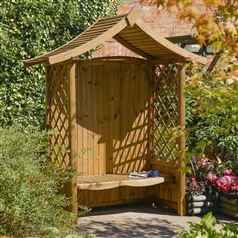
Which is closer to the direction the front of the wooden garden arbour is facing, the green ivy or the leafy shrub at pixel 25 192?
the leafy shrub

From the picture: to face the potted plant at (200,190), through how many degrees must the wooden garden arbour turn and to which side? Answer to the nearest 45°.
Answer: approximately 45° to its left

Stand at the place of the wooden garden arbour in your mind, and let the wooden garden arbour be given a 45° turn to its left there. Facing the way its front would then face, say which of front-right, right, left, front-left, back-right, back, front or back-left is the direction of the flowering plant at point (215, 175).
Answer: front

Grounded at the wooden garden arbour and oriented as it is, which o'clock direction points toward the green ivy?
The green ivy is roughly at 5 o'clock from the wooden garden arbour.

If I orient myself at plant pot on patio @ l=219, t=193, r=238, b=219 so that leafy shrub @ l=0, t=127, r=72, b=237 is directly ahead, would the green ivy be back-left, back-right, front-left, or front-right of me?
front-right

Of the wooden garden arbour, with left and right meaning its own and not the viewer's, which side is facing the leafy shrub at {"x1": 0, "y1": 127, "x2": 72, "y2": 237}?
right

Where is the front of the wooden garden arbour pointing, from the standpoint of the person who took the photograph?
facing the viewer and to the right of the viewer
